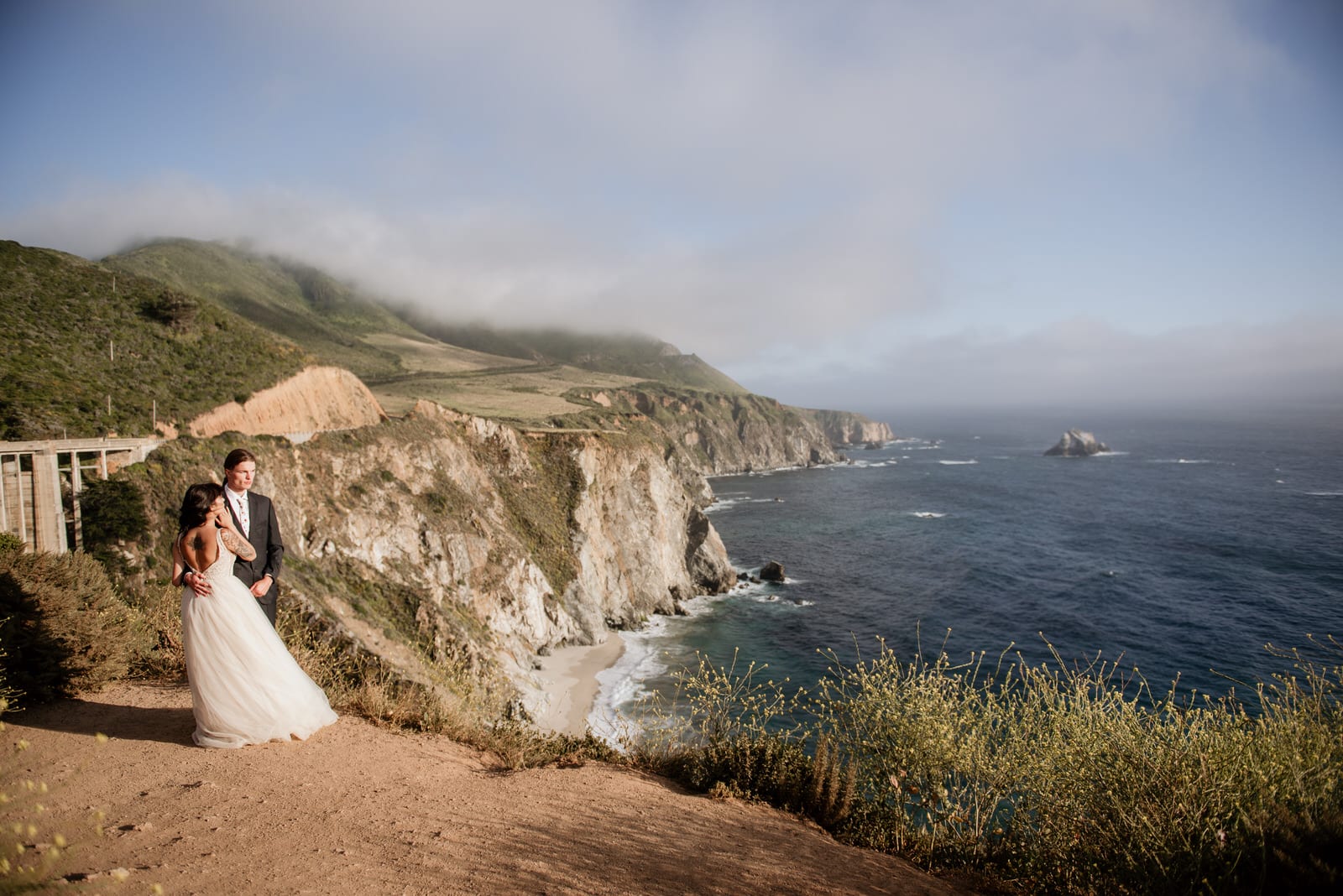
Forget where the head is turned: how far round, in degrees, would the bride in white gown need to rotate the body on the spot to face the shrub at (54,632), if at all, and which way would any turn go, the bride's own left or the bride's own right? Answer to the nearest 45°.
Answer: approximately 90° to the bride's own left

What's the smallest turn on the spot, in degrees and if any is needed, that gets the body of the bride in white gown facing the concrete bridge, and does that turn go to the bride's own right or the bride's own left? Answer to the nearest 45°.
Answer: approximately 45° to the bride's own left

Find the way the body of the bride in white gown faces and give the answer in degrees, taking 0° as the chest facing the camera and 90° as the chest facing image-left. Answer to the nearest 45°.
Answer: approximately 225°

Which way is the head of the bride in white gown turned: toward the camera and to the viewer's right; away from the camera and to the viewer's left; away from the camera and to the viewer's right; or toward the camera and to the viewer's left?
away from the camera and to the viewer's right

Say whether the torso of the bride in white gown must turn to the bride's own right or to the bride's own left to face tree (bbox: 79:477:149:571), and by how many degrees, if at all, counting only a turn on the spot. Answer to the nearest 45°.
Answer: approximately 45° to the bride's own left
